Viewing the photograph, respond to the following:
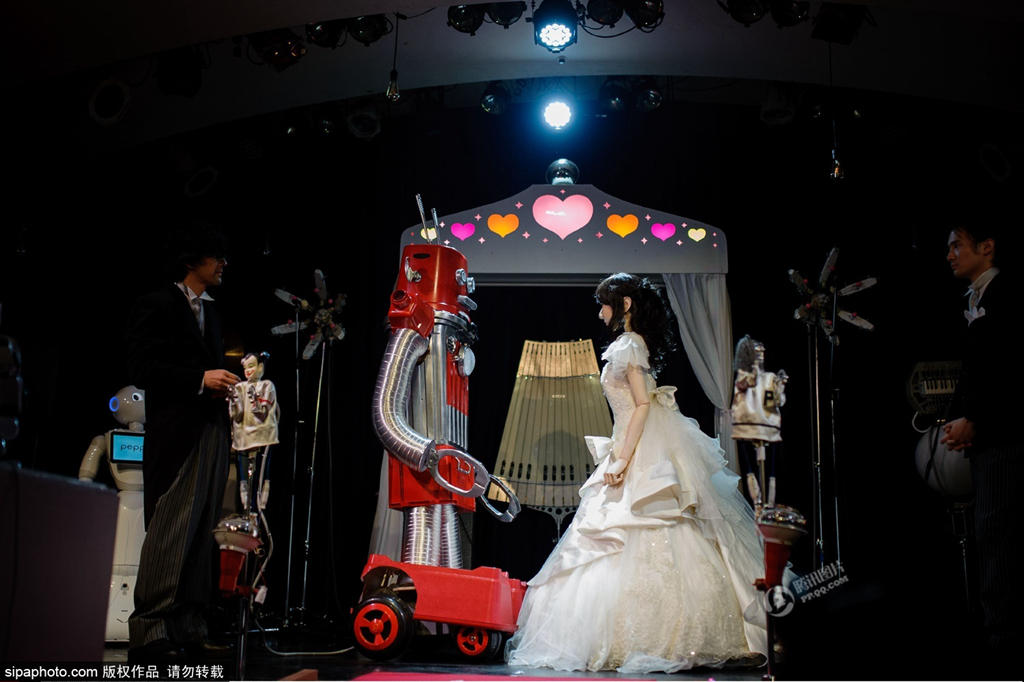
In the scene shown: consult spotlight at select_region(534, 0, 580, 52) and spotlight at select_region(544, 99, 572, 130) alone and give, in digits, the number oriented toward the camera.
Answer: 2

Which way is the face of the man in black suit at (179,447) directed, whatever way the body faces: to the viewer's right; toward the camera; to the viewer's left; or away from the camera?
to the viewer's right

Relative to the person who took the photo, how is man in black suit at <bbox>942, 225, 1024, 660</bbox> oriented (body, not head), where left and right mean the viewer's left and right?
facing to the left of the viewer

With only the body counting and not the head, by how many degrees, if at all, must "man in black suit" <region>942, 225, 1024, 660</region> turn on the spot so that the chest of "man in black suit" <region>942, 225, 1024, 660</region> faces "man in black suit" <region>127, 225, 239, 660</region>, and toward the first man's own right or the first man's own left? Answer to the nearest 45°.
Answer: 0° — they already face them

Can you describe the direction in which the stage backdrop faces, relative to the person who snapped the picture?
facing the viewer

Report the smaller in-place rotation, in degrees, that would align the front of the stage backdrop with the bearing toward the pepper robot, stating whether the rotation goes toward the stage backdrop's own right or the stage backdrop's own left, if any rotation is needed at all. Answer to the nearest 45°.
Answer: approximately 90° to the stage backdrop's own right

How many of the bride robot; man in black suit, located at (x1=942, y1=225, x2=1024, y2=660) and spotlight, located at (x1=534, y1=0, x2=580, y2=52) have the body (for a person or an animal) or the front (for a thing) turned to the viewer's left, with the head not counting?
2

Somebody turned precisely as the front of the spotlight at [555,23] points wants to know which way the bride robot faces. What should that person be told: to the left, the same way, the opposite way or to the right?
to the right

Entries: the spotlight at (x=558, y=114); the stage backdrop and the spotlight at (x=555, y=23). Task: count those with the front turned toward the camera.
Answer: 3

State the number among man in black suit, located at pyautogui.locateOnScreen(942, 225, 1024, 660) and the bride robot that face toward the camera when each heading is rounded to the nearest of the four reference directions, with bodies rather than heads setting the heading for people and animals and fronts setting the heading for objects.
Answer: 0

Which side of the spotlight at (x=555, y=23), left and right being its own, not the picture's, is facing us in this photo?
front

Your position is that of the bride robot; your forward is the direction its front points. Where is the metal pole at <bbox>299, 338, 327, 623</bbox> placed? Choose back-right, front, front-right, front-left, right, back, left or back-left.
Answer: front-right

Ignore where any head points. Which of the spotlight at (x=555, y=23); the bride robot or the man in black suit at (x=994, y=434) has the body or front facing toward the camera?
the spotlight

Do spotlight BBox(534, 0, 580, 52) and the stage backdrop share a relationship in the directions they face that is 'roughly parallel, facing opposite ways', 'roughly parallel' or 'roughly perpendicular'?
roughly parallel

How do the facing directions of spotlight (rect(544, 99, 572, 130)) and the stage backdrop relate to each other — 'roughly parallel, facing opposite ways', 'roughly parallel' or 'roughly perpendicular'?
roughly parallel

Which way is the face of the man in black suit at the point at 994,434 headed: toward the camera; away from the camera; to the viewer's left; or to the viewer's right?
to the viewer's left

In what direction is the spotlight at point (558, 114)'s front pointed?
toward the camera

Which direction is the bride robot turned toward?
to the viewer's left
